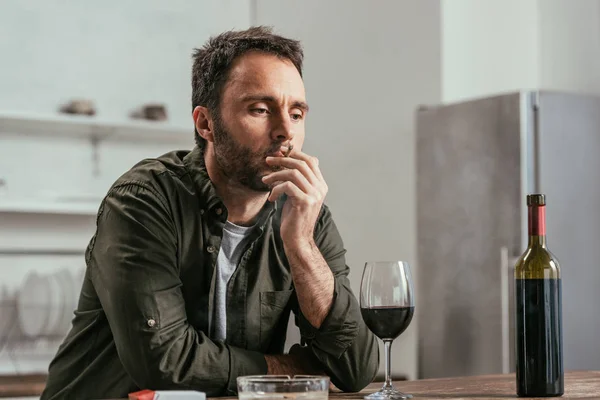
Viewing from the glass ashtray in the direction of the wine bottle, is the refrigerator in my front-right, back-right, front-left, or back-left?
front-left

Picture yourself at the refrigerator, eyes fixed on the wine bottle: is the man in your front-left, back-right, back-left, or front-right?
front-right

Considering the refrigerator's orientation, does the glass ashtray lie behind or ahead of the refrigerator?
ahead

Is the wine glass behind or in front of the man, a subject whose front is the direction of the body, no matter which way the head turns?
in front

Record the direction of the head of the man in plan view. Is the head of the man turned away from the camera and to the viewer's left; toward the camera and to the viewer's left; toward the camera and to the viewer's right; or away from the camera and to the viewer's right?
toward the camera and to the viewer's right

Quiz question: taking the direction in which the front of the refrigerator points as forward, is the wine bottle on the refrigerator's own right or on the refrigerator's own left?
on the refrigerator's own left

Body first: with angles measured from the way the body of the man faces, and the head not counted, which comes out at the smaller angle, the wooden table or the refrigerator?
the wooden table

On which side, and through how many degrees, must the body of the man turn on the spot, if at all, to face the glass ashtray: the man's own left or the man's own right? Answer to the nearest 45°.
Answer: approximately 45° to the man's own right

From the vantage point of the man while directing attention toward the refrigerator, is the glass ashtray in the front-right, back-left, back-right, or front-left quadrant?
back-right

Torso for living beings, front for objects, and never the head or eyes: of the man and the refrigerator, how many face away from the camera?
0

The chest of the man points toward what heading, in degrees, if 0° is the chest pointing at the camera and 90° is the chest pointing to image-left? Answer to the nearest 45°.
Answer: approximately 315°

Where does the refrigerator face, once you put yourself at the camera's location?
facing the viewer and to the left of the viewer

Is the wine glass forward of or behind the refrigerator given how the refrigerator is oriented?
forward
